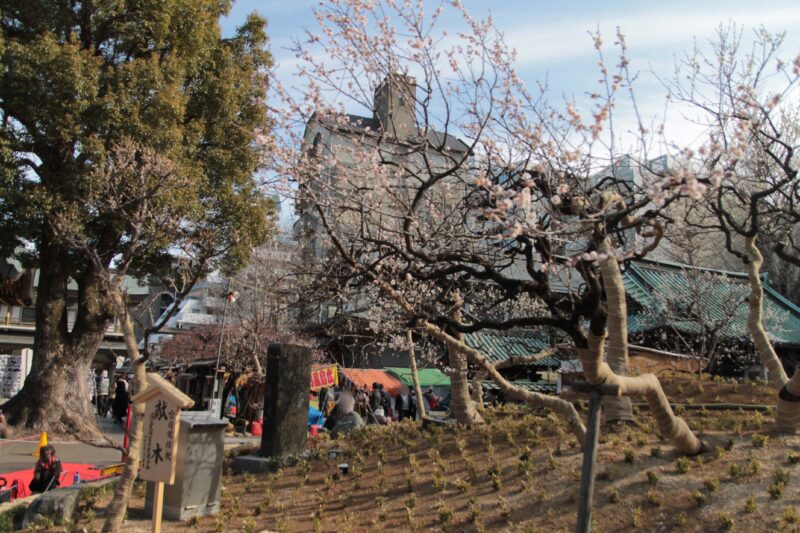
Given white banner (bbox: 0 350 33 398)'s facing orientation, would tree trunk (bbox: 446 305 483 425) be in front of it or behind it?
in front

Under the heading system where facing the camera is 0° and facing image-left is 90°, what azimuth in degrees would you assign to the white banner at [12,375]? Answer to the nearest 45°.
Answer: approximately 0°

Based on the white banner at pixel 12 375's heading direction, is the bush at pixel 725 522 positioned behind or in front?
in front

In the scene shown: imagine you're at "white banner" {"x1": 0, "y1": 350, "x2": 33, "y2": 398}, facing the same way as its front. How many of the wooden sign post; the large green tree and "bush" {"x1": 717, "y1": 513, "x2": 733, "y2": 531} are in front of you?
3

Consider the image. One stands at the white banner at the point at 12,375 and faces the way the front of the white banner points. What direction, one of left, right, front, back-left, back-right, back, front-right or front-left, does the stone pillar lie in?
front

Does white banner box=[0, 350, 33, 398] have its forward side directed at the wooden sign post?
yes

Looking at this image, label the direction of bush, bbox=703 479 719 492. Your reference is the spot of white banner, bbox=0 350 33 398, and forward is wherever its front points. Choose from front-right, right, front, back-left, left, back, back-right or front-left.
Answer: front

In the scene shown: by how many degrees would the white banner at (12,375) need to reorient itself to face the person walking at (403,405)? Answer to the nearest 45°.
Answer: approximately 45° to its left

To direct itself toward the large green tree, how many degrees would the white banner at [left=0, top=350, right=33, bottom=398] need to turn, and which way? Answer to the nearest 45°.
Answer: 0° — it already faces it
